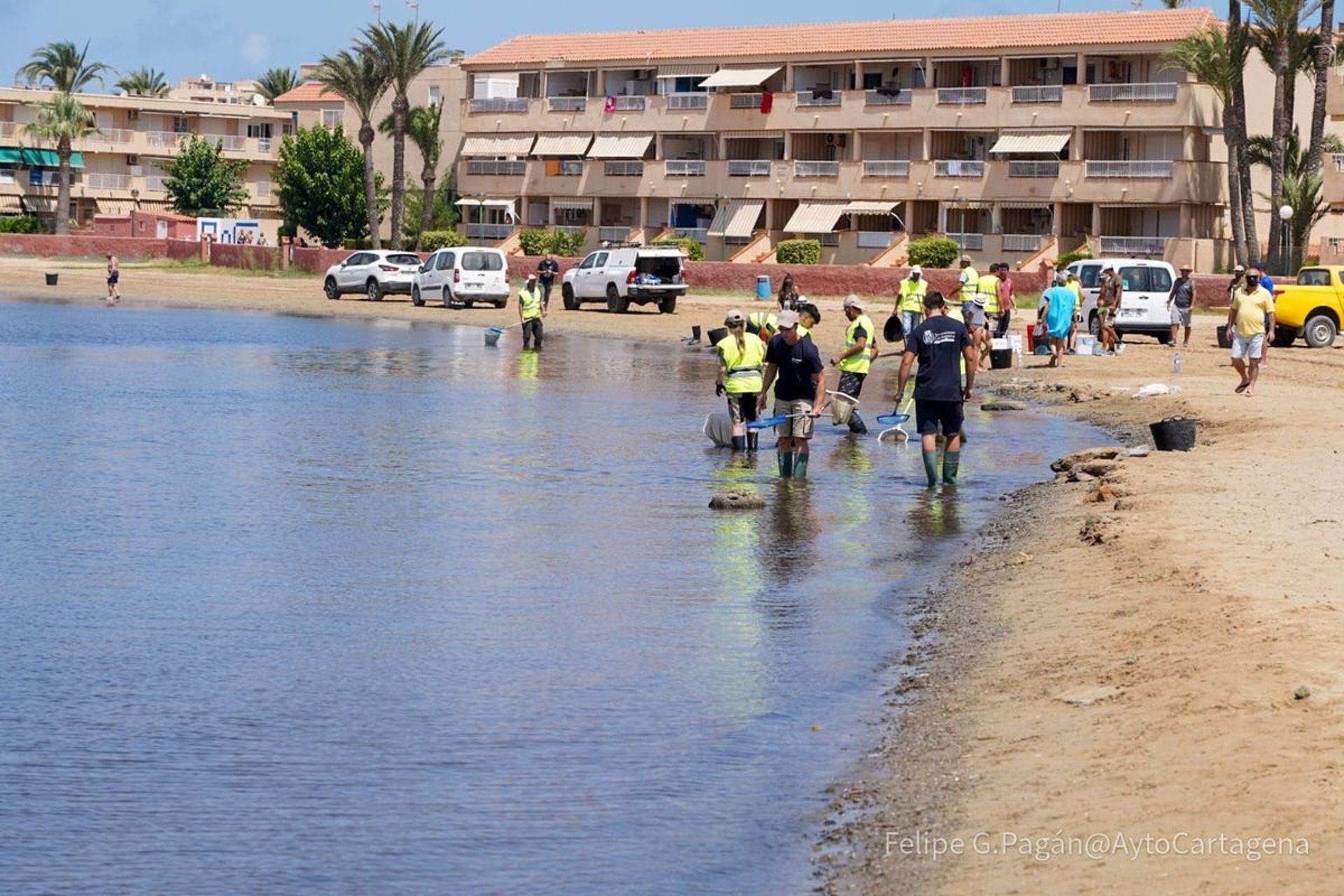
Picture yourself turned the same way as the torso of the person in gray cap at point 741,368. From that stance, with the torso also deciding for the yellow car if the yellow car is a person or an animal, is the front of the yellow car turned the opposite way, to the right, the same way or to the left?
to the right

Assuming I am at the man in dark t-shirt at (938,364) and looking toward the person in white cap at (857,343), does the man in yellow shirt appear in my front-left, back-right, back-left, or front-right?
front-right

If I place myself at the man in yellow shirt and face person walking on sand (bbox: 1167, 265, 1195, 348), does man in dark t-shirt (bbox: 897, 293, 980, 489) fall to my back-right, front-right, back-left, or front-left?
back-left

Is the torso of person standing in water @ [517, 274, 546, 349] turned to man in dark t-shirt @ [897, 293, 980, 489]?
yes

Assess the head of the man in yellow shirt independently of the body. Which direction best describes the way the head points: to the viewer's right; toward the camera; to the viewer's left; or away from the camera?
toward the camera

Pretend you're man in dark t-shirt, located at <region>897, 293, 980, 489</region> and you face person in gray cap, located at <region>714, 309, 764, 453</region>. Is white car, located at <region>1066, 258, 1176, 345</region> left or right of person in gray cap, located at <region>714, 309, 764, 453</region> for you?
right

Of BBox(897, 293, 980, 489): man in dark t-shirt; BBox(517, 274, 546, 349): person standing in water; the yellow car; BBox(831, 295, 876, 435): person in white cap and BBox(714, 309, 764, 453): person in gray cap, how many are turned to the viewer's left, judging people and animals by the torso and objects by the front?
1

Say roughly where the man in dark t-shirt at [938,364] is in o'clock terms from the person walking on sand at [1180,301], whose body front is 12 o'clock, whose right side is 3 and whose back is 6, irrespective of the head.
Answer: The man in dark t-shirt is roughly at 12 o'clock from the person walking on sand.

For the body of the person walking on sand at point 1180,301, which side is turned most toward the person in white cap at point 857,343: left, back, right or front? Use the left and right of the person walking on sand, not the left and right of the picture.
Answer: front
